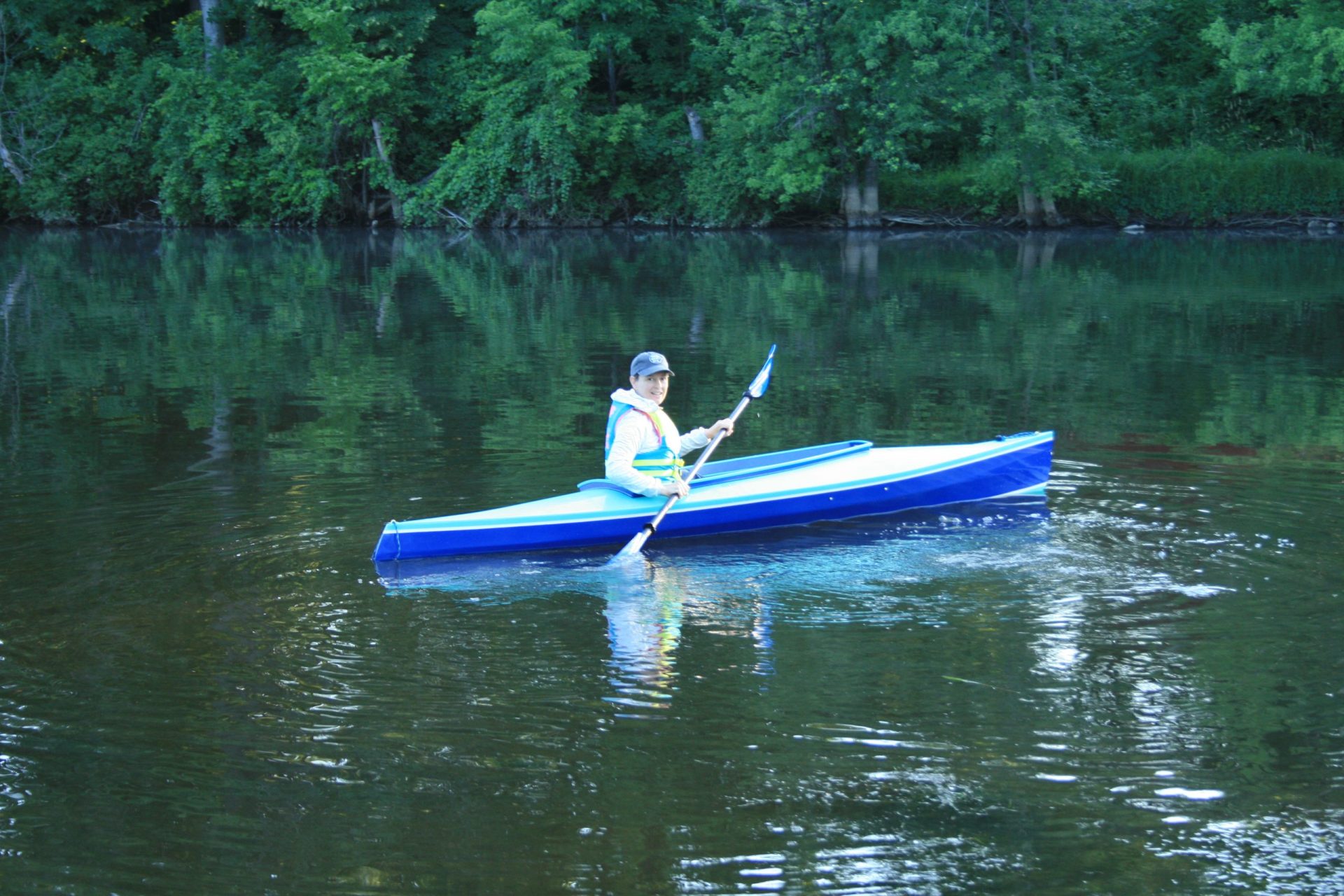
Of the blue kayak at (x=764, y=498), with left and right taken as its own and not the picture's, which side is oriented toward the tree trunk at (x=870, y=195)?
left

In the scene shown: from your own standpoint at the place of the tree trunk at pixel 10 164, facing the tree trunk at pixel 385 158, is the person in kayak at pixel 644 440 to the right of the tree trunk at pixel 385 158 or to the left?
right

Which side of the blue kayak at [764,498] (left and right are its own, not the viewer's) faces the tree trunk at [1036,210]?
left

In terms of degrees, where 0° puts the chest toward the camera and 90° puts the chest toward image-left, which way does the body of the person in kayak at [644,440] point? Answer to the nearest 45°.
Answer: approximately 270°

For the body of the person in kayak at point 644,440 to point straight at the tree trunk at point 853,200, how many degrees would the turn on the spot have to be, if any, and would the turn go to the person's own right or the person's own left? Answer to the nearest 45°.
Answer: approximately 90° to the person's own left

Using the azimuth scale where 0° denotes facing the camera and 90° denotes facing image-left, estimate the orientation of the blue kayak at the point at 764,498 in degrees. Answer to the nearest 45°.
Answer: approximately 270°

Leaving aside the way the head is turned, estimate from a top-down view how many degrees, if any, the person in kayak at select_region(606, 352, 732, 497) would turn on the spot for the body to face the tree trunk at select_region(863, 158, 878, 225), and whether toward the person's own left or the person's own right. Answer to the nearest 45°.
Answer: approximately 90° to the person's own left

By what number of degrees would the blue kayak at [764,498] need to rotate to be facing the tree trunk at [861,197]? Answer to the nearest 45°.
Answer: approximately 90° to its left

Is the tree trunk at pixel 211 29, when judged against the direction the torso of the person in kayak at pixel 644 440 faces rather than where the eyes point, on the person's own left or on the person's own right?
on the person's own left
